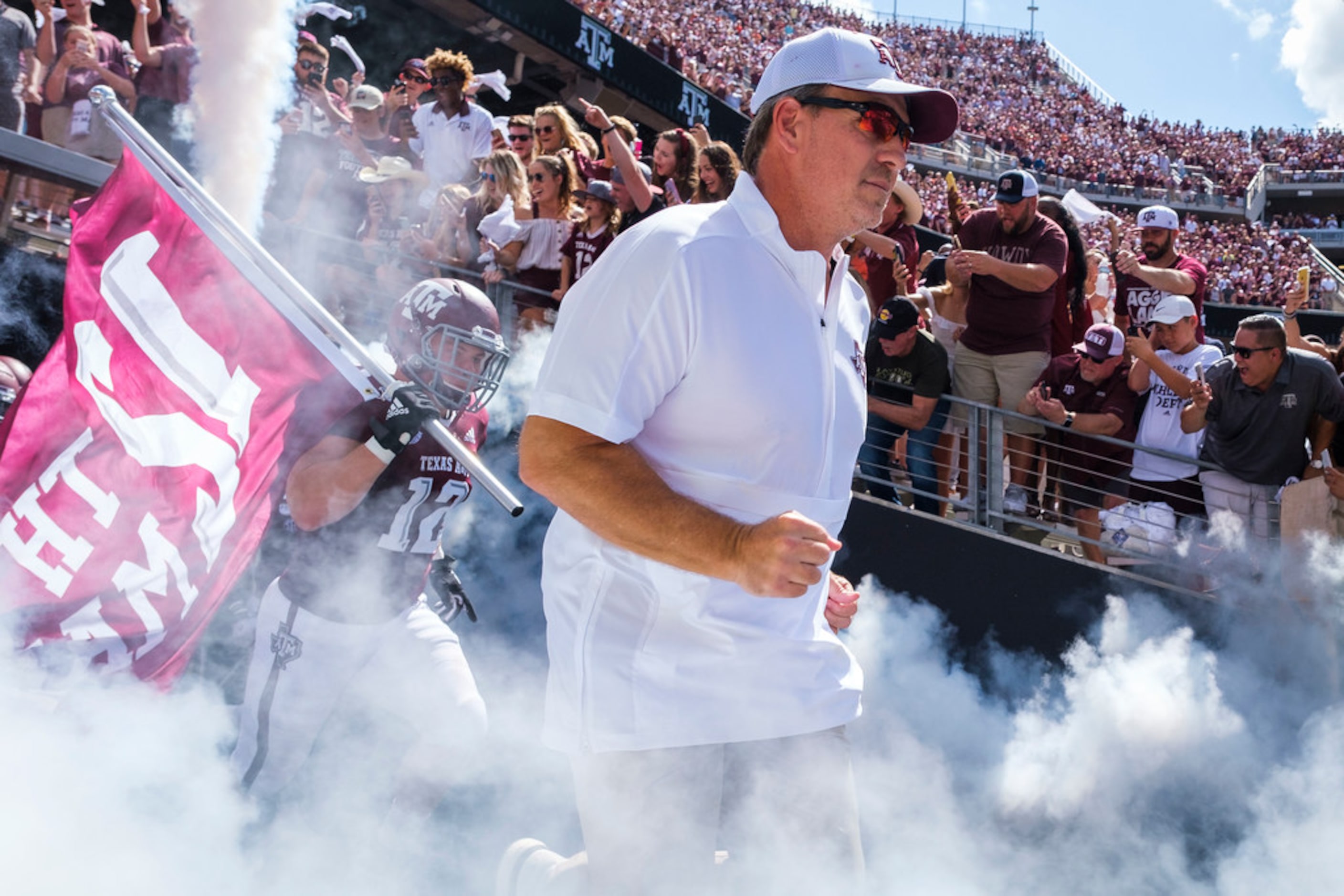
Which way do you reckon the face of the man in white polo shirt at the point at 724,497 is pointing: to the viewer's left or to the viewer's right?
to the viewer's right

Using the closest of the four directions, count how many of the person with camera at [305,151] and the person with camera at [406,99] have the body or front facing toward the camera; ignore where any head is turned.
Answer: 2

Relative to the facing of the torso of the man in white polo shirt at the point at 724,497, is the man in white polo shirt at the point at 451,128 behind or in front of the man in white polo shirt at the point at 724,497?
behind

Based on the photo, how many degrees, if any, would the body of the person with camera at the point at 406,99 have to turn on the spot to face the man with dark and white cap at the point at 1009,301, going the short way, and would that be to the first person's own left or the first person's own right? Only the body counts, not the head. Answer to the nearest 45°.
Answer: approximately 45° to the first person's own left

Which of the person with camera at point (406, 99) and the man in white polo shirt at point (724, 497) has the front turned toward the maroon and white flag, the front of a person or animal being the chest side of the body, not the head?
the person with camera

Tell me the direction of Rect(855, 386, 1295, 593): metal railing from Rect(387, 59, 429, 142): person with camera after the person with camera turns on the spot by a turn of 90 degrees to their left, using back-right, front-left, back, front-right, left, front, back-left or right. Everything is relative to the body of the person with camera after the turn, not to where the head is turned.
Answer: front-right

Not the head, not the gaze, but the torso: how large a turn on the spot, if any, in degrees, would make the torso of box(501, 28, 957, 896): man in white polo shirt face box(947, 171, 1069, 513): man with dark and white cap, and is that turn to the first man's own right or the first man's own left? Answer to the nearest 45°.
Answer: approximately 135° to the first man's own left

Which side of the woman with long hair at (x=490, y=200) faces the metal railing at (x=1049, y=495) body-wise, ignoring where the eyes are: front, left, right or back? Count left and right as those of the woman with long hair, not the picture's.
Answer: left

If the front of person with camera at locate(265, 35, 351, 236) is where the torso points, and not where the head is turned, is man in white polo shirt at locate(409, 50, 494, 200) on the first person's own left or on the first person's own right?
on the first person's own left

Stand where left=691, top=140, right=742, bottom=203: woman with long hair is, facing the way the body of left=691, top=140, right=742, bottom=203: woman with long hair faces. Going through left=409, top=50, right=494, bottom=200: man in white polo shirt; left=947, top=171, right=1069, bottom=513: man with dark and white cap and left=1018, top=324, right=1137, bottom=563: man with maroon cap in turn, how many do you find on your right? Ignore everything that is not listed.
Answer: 1

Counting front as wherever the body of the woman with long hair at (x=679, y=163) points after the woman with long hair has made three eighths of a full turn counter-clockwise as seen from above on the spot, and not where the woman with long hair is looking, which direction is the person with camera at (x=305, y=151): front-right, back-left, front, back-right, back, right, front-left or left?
back
